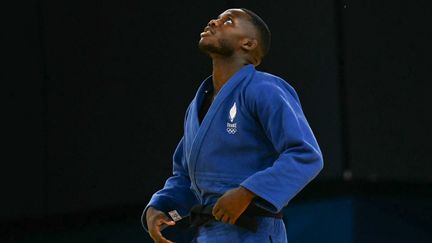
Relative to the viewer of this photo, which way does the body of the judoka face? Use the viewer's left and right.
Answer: facing the viewer and to the left of the viewer
